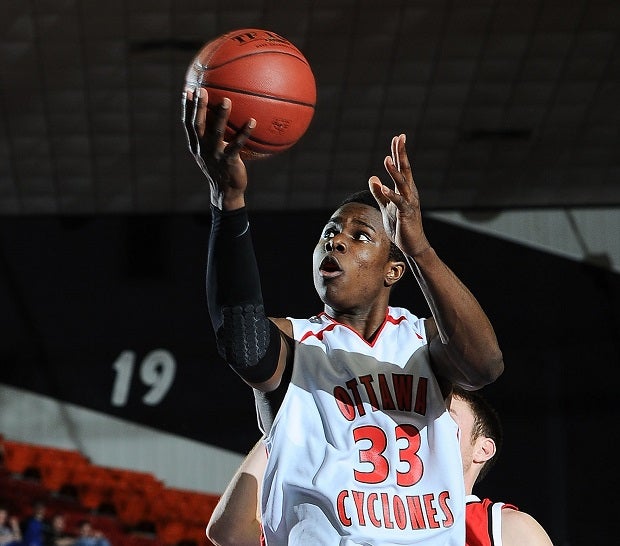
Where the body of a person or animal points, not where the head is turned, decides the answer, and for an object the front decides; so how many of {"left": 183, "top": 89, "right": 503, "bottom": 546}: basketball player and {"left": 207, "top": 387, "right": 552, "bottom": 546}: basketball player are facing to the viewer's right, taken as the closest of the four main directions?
0

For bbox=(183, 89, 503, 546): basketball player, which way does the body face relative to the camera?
toward the camera

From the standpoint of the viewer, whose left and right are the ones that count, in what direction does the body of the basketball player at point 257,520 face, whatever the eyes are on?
facing the viewer and to the left of the viewer

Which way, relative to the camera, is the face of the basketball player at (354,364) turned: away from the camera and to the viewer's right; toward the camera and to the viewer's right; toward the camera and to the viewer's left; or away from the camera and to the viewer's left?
toward the camera and to the viewer's left
